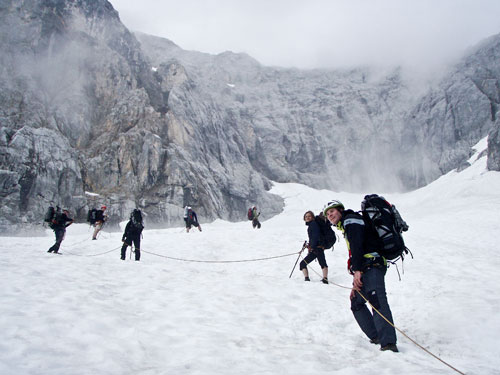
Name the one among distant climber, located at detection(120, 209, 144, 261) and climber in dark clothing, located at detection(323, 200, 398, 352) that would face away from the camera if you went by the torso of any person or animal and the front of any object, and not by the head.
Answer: the distant climber

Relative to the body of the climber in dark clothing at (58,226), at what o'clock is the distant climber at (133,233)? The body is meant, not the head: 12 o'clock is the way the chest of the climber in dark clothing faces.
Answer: The distant climber is roughly at 1 o'clock from the climber in dark clothing.

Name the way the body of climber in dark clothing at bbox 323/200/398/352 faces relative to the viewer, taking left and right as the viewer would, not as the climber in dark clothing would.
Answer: facing to the left of the viewer

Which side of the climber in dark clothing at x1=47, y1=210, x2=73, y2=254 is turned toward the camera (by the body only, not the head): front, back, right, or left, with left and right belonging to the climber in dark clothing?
right

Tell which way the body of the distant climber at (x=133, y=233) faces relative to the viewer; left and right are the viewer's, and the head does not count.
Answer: facing away from the viewer

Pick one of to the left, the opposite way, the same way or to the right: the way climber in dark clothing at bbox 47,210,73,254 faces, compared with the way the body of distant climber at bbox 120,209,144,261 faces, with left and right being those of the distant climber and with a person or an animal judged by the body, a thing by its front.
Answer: to the right

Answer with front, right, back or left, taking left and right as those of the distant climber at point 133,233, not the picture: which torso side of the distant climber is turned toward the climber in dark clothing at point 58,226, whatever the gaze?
left
